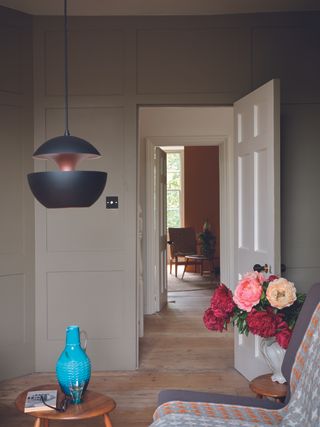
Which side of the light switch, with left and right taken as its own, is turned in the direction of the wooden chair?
back

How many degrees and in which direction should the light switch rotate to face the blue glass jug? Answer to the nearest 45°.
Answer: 0° — it already faces it

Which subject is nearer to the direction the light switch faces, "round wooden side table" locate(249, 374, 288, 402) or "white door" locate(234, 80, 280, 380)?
the round wooden side table

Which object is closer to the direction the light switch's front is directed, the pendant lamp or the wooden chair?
the pendant lamp

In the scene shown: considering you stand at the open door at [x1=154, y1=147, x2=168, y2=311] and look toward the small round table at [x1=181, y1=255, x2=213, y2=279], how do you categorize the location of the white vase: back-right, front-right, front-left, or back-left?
back-right

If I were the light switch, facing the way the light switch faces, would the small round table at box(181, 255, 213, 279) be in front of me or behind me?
behind

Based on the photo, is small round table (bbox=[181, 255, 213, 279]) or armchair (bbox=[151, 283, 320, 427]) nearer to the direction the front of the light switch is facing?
the armchair

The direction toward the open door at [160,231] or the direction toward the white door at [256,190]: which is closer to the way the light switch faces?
the white door

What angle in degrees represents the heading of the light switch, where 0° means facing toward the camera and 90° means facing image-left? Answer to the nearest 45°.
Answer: approximately 0°

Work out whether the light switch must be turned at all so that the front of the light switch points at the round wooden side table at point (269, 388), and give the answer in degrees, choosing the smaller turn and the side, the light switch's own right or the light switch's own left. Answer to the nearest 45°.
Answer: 0° — it already faces it

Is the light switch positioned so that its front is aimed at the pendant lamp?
yes
